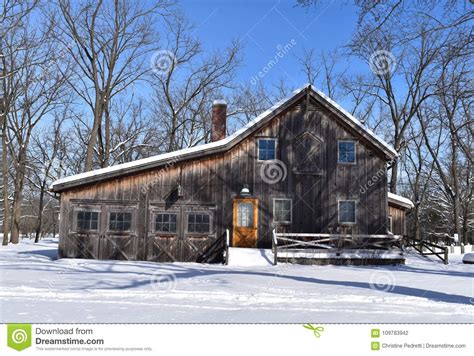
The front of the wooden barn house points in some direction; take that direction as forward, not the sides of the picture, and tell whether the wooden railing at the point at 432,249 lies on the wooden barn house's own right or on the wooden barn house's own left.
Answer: on the wooden barn house's own left

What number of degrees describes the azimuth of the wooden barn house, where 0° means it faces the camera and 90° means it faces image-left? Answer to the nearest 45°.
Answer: approximately 0°
